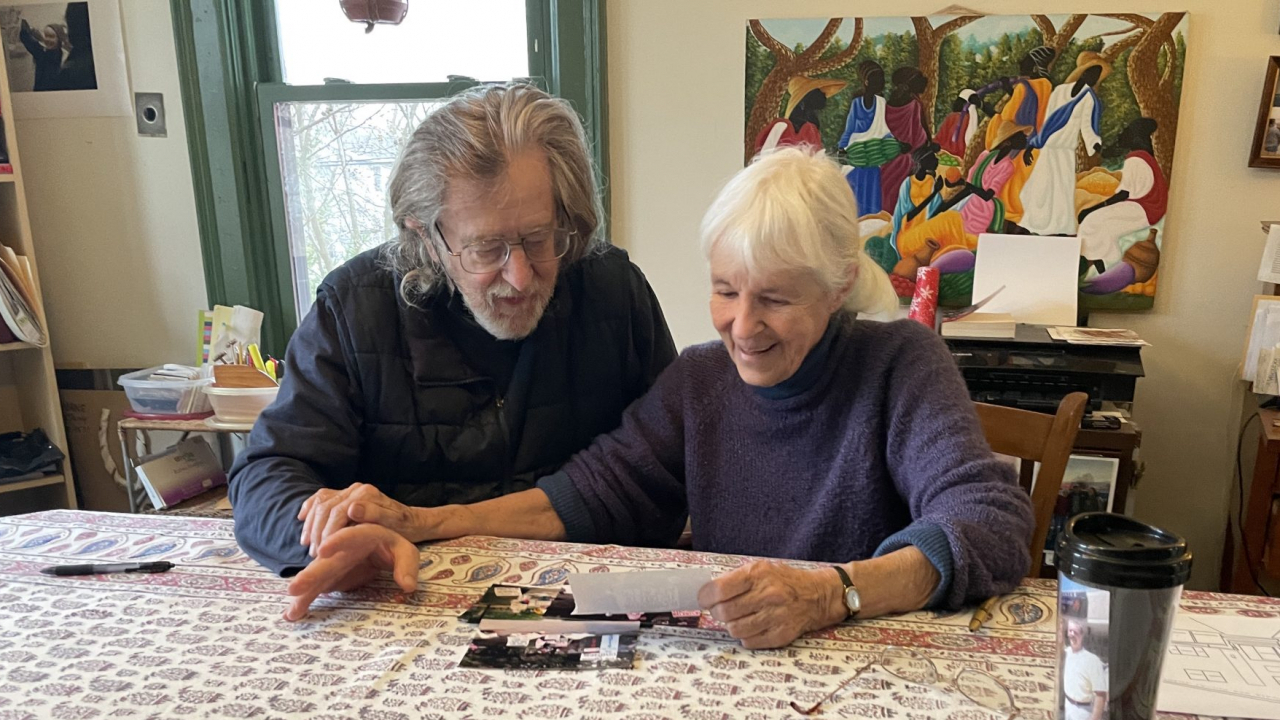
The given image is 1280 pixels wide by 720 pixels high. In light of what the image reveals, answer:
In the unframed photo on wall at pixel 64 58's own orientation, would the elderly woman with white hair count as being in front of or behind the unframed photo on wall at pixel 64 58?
in front

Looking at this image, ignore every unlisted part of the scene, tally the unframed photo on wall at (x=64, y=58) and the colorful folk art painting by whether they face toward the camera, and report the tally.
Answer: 2

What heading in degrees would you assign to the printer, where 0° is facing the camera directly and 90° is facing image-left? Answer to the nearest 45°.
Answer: approximately 0°

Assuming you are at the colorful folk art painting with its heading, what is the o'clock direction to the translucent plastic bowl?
The translucent plastic bowl is roughly at 2 o'clock from the colorful folk art painting.

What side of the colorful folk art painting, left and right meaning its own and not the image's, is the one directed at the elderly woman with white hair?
front

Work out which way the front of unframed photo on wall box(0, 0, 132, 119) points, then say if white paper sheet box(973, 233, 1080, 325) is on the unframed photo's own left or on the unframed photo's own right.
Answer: on the unframed photo's own left

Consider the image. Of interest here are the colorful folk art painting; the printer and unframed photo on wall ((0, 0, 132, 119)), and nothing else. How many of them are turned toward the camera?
3

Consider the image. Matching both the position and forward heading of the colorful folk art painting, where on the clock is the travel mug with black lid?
The travel mug with black lid is roughly at 12 o'clock from the colorful folk art painting.

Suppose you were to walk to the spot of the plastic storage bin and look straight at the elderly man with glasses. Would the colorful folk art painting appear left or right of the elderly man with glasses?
left

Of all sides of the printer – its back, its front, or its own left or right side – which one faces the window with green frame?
right

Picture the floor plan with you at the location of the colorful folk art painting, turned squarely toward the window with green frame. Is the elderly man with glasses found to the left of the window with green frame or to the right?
left

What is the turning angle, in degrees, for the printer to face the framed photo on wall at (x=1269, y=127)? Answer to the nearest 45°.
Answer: approximately 135° to its left

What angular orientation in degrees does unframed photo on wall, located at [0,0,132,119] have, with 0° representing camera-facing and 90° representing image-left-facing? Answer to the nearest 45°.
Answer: approximately 0°
